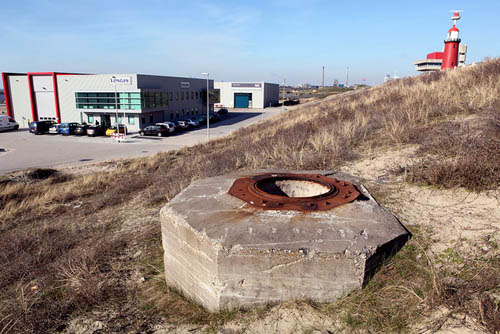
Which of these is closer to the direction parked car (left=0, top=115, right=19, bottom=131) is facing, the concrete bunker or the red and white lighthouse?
the red and white lighthouse

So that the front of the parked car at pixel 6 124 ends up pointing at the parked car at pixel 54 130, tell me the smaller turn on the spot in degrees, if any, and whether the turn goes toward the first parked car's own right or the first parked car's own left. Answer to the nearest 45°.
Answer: approximately 45° to the first parked car's own right

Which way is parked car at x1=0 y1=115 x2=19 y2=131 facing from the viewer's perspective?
to the viewer's right

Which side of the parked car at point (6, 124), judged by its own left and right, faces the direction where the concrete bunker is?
right
